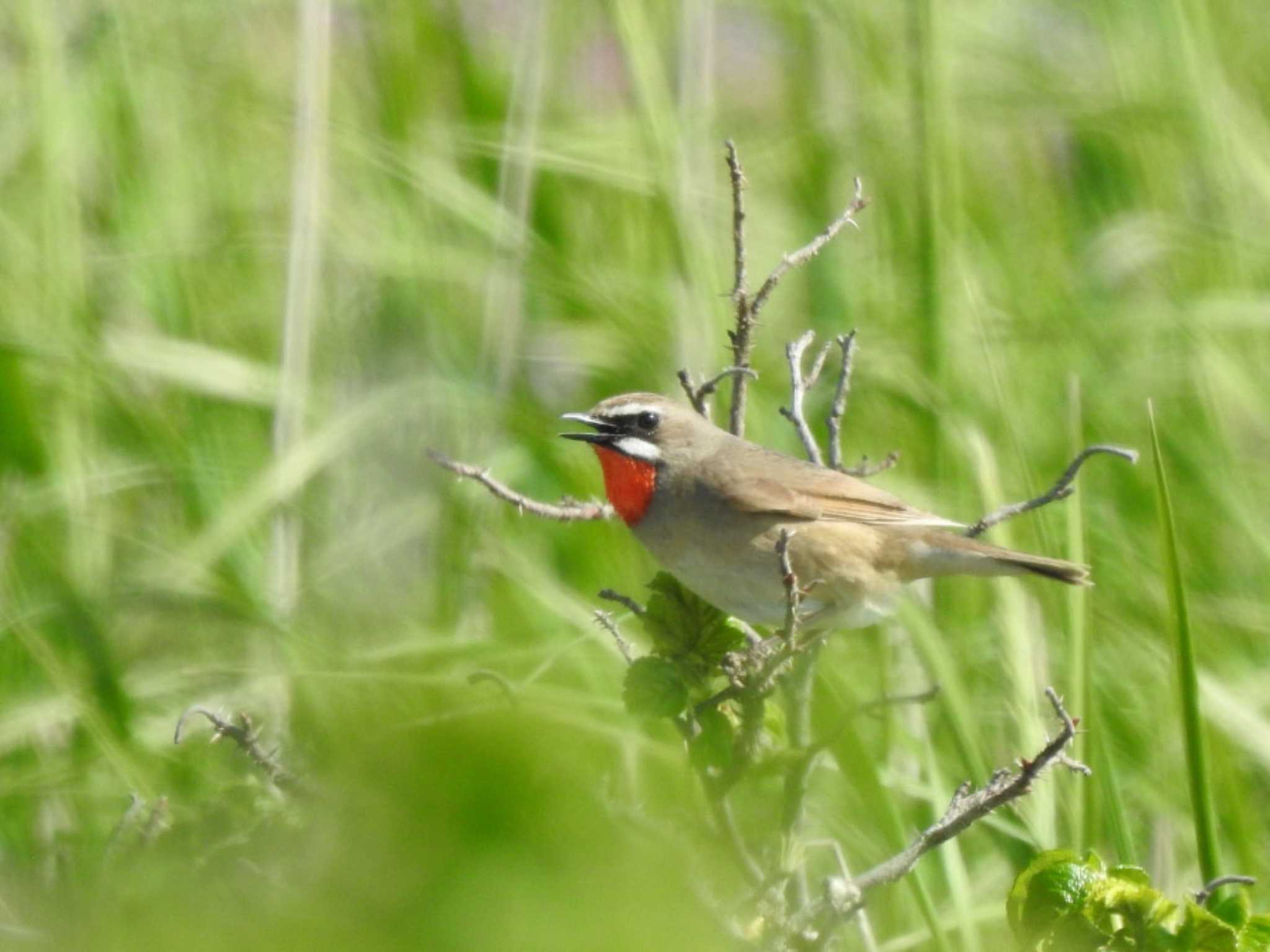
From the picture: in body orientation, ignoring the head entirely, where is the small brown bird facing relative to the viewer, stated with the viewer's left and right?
facing to the left of the viewer

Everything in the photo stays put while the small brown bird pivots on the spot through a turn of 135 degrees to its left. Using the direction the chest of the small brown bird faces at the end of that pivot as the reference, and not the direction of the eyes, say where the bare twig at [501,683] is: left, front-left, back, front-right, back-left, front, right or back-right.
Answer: front-right

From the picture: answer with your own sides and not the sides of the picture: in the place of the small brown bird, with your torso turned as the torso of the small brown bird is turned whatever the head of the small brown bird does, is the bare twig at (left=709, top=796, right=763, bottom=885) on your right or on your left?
on your left

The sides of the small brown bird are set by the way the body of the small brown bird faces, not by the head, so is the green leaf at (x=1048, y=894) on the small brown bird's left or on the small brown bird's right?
on the small brown bird's left

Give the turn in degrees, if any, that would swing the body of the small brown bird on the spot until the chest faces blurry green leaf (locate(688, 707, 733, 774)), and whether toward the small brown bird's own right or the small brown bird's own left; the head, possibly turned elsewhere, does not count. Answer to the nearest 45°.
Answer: approximately 90° to the small brown bird's own left
